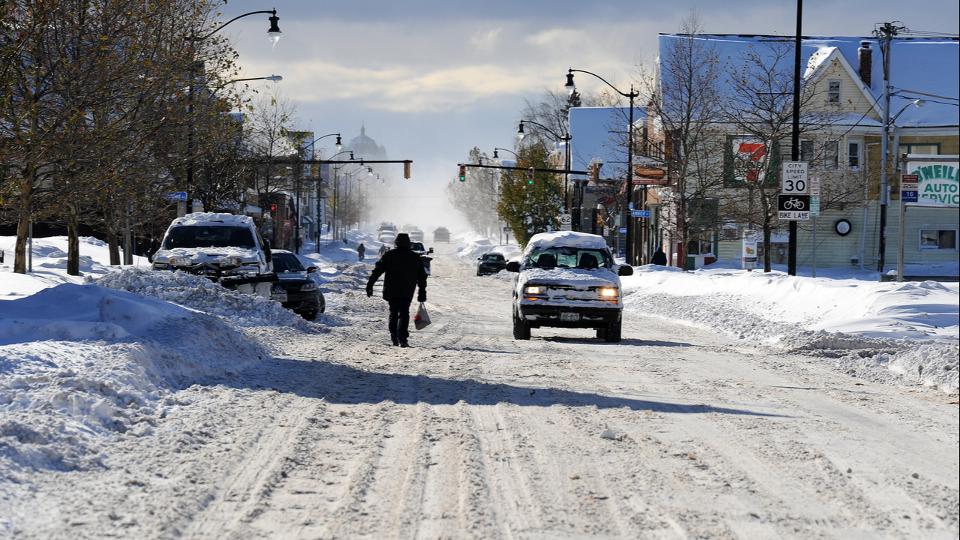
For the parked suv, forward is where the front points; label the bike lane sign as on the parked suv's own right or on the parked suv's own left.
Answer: on the parked suv's own left

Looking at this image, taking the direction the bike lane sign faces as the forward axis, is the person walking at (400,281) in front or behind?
in front

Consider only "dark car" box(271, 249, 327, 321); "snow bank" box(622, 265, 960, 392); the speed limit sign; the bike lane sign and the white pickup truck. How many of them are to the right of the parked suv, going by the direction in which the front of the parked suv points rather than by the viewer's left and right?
0

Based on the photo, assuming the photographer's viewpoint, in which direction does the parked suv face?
facing the viewer

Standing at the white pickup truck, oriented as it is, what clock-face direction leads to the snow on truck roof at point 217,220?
The snow on truck roof is roughly at 4 o'clock from the white pickup truck.

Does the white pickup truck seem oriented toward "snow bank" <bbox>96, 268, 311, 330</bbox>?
no

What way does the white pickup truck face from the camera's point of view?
toward the camera

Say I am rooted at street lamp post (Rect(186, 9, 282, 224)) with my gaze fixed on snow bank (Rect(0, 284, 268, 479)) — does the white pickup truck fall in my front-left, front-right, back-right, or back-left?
front-left

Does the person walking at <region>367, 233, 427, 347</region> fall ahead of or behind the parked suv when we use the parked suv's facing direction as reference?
ahead

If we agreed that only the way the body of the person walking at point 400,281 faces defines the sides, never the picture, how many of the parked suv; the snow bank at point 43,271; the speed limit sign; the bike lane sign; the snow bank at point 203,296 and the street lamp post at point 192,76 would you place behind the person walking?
0

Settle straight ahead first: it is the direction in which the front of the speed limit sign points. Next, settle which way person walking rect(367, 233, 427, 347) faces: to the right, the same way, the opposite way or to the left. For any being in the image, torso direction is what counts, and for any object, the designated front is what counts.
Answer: the opposite way

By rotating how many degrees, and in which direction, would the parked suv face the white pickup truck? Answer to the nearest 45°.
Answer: approximately 45° to its left

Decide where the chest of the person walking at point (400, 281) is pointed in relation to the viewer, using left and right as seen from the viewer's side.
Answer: facing away from the viewer

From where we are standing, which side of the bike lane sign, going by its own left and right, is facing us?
front

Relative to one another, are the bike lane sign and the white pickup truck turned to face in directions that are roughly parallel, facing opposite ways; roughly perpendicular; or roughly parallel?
roughly parallel

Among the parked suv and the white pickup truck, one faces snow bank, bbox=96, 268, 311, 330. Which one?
the parked suv

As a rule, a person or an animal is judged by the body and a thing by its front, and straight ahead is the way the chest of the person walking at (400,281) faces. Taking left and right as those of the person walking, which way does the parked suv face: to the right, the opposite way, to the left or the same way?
the opposite way
